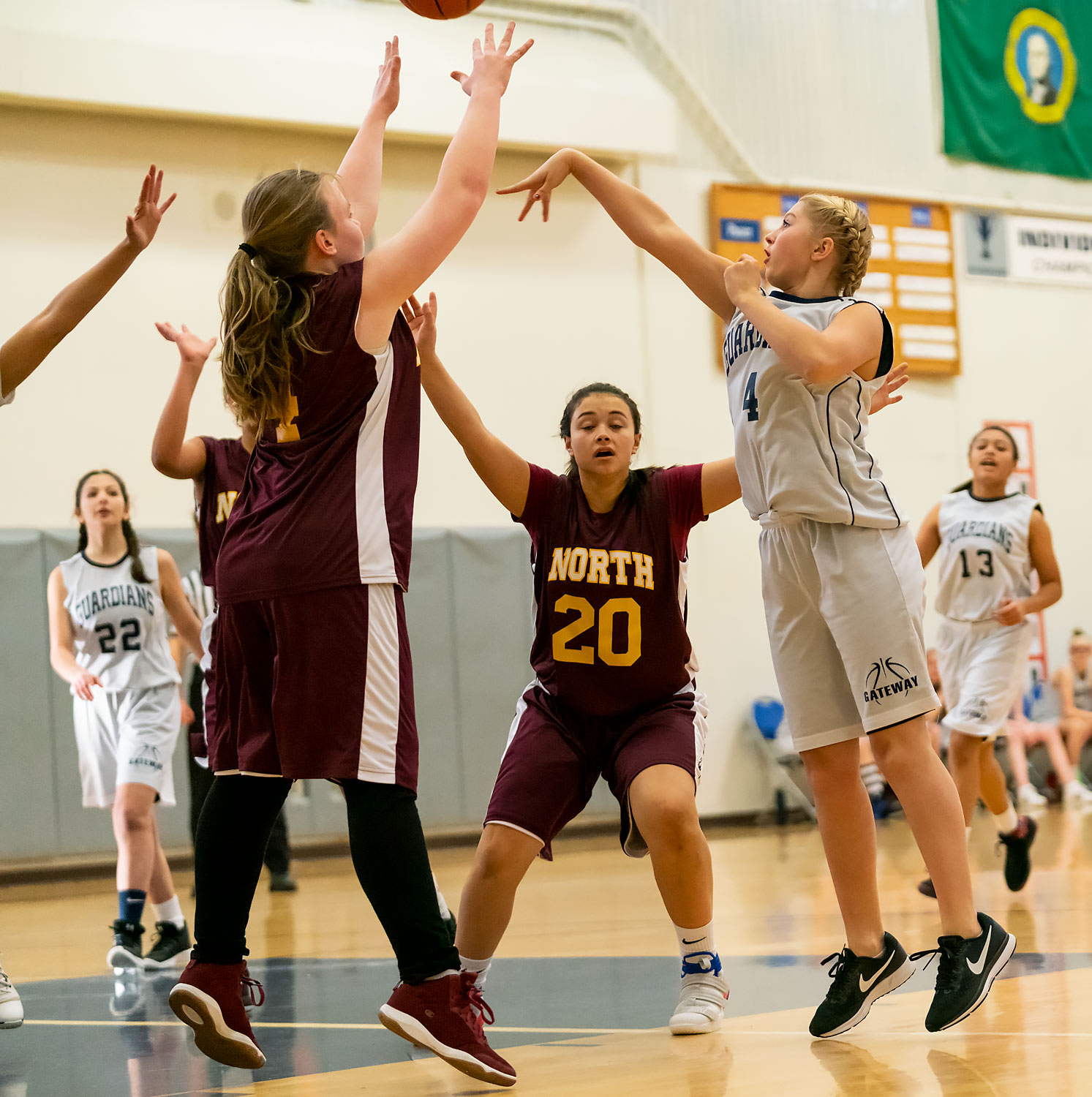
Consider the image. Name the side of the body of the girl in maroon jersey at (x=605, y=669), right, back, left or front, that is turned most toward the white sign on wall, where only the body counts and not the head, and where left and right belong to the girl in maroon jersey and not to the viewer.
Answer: back

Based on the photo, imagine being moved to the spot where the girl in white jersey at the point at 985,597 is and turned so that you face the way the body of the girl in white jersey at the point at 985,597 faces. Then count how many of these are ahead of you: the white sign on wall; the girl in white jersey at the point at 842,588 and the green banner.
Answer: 1

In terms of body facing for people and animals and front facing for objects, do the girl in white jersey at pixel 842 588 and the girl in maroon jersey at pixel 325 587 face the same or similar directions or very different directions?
very different directions

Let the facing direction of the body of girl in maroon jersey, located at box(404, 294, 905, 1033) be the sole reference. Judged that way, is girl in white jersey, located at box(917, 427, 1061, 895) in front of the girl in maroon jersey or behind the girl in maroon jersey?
behind

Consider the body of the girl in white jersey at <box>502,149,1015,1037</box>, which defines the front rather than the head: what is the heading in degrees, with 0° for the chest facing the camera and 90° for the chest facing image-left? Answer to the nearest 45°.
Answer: approximately 45°

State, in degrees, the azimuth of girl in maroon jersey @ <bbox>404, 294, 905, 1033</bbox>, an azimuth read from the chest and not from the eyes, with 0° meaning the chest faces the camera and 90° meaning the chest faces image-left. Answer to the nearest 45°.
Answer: approximately 0°

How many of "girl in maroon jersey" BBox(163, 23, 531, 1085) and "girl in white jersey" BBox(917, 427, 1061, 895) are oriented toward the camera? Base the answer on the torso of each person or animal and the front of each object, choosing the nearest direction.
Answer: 1

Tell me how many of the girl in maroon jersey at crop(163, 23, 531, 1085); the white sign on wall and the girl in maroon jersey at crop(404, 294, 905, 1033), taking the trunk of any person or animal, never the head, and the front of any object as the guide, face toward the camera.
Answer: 2

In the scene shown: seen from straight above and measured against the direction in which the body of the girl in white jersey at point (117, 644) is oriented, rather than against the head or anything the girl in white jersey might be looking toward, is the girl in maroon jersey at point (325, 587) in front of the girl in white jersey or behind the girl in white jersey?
in front

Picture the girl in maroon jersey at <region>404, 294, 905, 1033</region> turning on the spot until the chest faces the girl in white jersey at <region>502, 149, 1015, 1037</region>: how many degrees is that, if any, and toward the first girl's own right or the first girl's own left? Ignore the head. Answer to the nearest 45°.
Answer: approximately 45° to the first girl's own left
